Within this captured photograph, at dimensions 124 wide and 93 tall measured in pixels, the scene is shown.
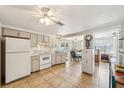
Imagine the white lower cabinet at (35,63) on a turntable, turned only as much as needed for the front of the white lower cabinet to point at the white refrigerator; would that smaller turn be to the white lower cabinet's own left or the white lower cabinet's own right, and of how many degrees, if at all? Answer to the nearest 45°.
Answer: approximately 90° to the white lower cabinet's own right

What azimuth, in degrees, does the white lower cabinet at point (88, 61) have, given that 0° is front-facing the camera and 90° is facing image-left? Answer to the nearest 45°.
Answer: approximately 45°

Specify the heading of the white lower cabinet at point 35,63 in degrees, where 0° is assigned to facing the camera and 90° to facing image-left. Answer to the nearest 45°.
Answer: approximately 315°

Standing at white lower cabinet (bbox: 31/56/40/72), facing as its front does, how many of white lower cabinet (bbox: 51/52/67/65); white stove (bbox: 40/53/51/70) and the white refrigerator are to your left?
2

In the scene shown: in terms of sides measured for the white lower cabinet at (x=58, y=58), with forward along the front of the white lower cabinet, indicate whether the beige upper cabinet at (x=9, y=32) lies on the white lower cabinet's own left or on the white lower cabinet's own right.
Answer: on the white lower cabinet's own right

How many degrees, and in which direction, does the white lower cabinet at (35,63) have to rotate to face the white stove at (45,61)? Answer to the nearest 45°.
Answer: approximately 90° to its left

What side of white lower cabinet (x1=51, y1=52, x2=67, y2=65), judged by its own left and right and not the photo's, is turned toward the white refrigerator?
right

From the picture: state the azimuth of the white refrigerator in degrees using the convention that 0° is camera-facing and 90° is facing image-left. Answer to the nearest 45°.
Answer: approximately 315°

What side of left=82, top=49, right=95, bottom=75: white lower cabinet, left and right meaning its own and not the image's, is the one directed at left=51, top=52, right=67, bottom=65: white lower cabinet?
right
